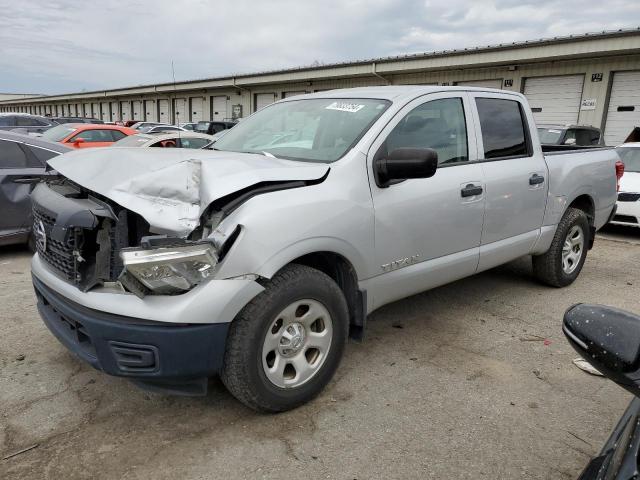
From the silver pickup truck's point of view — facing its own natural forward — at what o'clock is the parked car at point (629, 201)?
The parked car is roughly at 6 o'clock from the silver pickup truck.

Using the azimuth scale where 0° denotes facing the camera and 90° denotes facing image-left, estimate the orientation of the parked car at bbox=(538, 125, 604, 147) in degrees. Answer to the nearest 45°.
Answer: approximately 45°

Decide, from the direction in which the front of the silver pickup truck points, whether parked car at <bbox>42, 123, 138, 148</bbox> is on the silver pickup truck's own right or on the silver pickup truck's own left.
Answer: on the silver pickup truck's own right

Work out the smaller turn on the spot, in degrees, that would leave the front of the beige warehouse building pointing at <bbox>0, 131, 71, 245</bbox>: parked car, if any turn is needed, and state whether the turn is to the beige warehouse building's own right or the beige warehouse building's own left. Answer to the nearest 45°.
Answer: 0° — it already faces it

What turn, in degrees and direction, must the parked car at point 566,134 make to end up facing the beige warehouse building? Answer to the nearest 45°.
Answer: approximately 135° to its right

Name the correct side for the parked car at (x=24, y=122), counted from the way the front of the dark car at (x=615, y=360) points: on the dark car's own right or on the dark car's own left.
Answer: on the dark car's own right

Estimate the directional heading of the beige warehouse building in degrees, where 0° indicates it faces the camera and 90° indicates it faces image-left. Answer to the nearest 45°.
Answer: approximately 45°
